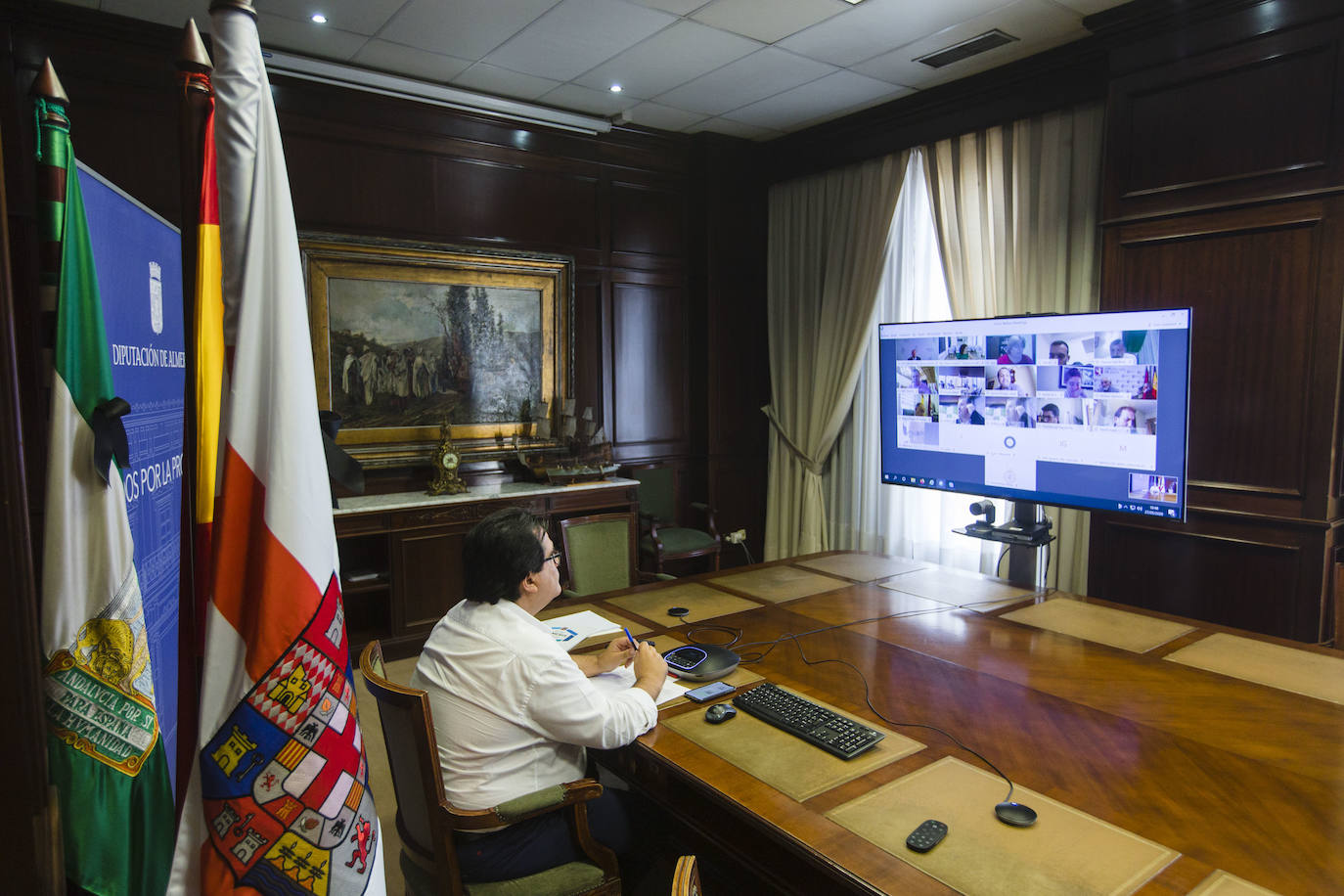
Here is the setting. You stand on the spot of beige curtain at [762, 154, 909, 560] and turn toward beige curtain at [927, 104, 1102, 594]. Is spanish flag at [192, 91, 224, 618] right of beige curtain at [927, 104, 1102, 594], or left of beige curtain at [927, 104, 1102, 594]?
right

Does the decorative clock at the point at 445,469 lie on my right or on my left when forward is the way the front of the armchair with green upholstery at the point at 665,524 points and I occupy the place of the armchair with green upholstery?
on my right

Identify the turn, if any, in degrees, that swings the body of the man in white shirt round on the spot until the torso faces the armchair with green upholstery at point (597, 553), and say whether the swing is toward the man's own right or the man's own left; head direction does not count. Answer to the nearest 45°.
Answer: approximately 45° to the man's own left

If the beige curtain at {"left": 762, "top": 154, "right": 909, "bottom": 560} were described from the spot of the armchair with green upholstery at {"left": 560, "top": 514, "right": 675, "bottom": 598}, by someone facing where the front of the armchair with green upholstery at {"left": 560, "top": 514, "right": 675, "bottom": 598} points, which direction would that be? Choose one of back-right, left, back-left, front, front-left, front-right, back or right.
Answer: left

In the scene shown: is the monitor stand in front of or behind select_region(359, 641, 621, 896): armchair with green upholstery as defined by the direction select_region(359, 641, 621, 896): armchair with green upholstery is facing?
in front

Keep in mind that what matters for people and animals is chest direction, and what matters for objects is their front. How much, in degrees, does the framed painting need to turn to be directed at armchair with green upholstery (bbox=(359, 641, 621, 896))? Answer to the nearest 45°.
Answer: approximately 45° to its right

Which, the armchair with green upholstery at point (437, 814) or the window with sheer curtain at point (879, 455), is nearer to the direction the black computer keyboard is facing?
the armchair with green upholstery

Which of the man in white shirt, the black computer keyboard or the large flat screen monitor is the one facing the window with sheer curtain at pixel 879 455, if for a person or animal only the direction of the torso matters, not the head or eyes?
the man in white shirt

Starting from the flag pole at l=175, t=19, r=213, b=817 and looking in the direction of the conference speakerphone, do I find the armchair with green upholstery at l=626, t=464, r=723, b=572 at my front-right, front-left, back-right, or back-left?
front-left

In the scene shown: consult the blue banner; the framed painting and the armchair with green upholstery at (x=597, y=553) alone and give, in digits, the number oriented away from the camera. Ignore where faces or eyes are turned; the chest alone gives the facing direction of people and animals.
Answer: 0

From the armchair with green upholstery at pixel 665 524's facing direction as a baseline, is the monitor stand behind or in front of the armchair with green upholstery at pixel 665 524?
in front

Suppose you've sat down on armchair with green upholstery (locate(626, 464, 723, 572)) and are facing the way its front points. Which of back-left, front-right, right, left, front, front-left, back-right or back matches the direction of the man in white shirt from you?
front-right

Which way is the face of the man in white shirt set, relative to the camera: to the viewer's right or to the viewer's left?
to the viewer's right

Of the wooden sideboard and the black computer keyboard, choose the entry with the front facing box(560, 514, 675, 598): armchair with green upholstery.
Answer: the wooden sideboard

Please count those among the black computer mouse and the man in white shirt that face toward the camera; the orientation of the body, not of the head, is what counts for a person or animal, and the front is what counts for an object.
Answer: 0

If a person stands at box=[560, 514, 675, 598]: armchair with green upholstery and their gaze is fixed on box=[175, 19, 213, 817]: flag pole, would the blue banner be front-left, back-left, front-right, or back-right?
front-right

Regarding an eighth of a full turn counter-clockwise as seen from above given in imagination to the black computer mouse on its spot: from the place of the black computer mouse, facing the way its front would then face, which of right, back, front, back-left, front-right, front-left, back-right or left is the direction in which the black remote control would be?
back-right

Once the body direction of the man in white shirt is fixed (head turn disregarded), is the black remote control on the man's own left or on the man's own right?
on the man's own right
